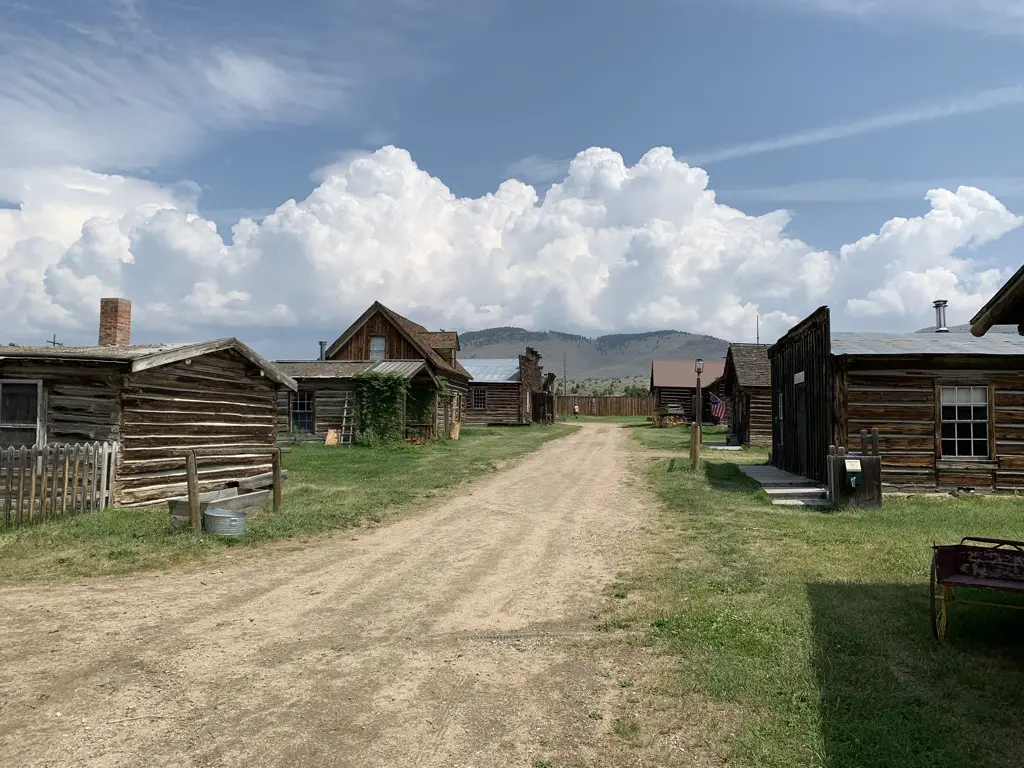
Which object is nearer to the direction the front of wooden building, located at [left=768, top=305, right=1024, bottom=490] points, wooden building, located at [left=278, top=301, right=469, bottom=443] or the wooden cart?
the wooden building

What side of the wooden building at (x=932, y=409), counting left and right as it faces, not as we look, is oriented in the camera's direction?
left

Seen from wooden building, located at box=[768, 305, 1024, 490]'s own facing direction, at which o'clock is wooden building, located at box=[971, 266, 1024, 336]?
wooden building, located at box=[971, 266, 1024, 336] is roughly at 9 o'clock from wooden building, located at box=[768, 305, 1024, 490].

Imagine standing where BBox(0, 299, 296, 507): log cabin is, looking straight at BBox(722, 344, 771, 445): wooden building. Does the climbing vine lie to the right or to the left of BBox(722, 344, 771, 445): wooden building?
left

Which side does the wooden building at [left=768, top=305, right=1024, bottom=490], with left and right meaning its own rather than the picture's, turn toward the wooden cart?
left

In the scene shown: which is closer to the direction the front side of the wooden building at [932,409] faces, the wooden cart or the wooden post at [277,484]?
the wooden post

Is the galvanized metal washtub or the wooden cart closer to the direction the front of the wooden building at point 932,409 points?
the galvanized metal washtub

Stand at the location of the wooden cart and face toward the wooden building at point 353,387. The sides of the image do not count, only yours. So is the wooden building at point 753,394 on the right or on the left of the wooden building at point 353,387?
right

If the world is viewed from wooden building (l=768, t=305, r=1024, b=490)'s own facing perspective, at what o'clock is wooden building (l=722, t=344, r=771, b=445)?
wooden building (l=722, t=344, r=771, b=445) is roughly at 2 o'clock from wooden building (l=768, t=305, r=1024, b=490).

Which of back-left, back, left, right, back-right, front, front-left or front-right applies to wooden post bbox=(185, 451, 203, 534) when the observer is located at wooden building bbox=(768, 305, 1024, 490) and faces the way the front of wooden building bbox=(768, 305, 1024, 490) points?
front-left

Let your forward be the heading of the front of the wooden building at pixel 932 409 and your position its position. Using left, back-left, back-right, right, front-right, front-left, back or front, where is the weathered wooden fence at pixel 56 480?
front-left
